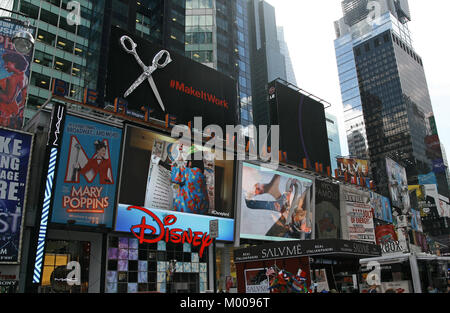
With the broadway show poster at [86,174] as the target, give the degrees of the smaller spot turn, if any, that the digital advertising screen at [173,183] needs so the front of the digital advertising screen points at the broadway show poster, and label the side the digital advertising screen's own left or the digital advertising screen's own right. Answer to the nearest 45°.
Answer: approximately 90° to the digital advertising screen's own right

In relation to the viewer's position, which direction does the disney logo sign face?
facing the viewer and to the right of the viewer

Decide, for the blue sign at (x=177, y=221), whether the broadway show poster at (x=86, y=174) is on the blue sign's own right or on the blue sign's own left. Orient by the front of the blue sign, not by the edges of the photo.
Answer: on the blue sign's own right

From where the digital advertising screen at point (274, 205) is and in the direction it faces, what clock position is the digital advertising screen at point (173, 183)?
the digital advertising screen at point (173, 183) is roughly at 3 o'clock from the digital advertising screen at point (274, 205).

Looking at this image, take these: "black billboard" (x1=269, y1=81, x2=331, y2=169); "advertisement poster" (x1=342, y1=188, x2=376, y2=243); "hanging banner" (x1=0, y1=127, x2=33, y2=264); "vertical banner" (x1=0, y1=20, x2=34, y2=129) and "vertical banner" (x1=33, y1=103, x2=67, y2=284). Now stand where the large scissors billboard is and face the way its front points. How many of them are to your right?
3

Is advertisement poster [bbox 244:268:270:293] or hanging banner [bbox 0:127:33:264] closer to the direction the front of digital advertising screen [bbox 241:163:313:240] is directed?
the advertisement poster

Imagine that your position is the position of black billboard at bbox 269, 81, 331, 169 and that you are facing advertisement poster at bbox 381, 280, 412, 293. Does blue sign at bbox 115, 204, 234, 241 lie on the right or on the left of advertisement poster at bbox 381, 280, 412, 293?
right

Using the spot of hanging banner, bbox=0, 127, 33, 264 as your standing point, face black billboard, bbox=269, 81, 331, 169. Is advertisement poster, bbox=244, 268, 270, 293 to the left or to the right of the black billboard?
right

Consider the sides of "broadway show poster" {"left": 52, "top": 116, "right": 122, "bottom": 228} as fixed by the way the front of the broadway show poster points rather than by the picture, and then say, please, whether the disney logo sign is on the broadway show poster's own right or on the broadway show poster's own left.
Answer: on the broadway show poster's own left

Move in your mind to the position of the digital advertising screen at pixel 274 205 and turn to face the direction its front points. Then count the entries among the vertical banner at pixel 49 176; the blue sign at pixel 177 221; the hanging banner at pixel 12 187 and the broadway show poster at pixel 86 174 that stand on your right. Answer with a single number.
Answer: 4
